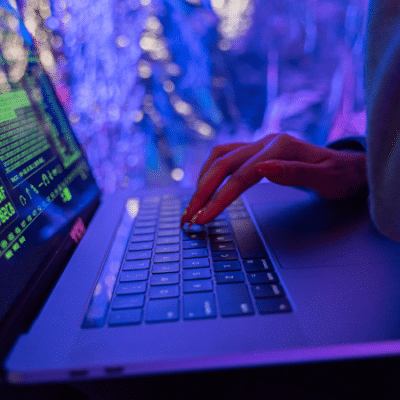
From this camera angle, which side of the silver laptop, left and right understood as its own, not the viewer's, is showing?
right
